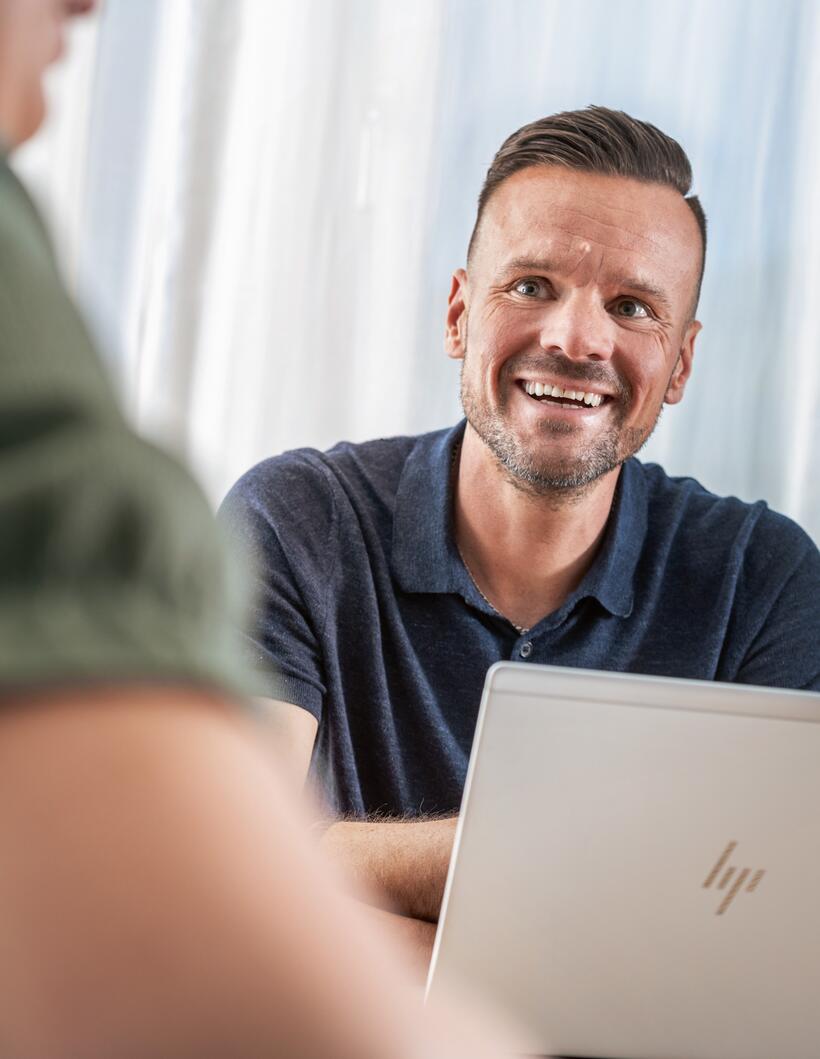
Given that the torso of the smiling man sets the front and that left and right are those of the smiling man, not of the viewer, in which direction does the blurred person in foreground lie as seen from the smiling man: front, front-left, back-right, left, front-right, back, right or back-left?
front

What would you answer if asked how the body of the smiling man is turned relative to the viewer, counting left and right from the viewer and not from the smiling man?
facing the viewer

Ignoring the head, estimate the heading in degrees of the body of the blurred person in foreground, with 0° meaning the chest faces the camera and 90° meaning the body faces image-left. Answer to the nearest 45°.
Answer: approximately 270°
